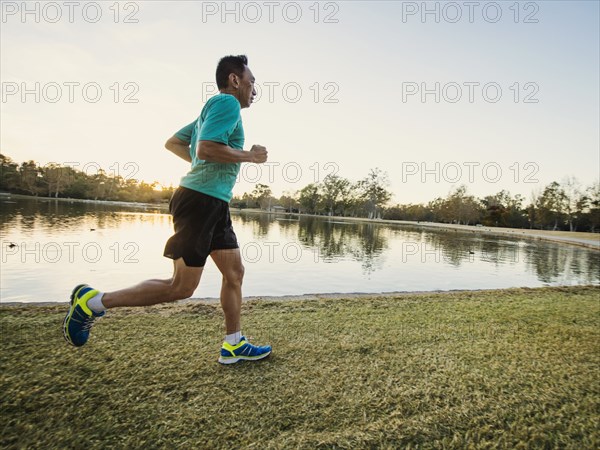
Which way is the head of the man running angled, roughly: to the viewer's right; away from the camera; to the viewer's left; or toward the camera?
to the viewer's right

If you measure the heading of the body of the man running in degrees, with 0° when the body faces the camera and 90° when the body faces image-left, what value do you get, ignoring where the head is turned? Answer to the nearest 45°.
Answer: approximately 270°
